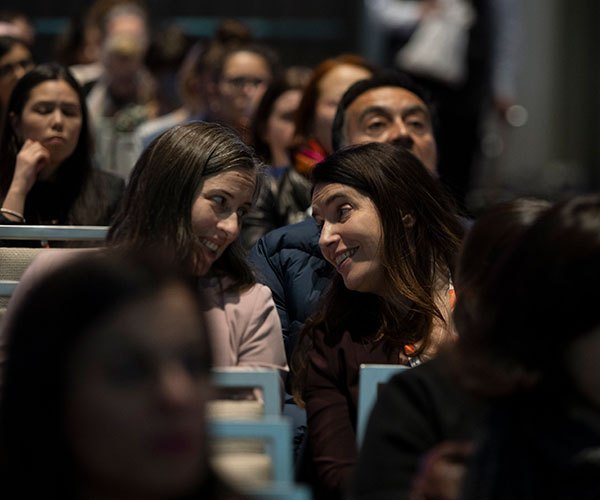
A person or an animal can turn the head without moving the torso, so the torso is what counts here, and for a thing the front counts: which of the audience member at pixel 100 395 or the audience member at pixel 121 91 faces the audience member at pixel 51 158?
the audience member at pixel 121 91

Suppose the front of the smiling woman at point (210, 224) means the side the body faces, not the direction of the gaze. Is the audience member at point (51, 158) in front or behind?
behind

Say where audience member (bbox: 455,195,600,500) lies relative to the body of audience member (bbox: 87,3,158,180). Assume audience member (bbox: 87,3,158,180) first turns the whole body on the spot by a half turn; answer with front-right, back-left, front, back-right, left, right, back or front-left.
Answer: back

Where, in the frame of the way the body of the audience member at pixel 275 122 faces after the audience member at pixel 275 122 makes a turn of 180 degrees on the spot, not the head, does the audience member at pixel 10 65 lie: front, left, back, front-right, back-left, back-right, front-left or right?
front-left

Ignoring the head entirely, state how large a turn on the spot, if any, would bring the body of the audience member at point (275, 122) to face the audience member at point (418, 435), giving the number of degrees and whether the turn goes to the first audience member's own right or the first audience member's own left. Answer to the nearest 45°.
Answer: approximately 45° to the first audience member's own right

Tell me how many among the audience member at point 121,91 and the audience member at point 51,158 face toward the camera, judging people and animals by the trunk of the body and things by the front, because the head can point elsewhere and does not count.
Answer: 2

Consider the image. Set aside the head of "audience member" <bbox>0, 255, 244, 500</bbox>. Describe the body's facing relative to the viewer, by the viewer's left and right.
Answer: facing the viewer and to the right of the viewer

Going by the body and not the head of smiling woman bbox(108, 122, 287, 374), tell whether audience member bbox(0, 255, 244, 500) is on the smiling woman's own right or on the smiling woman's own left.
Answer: on the smiling woman's own right

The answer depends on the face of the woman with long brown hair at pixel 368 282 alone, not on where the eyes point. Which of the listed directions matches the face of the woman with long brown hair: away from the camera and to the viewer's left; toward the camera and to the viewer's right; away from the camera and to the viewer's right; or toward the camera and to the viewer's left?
toward the camera and to the viewer's left

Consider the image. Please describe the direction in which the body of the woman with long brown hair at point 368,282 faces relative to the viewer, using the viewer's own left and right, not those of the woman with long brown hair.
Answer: facing the viewer and to the left of the viewer

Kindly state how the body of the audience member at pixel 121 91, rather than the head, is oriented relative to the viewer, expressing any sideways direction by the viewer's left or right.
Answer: facing the viewer

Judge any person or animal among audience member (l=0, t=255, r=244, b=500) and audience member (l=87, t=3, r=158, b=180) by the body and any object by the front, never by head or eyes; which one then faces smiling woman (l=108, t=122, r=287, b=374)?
audience member (l=87, t=3, r=158, b=180)
